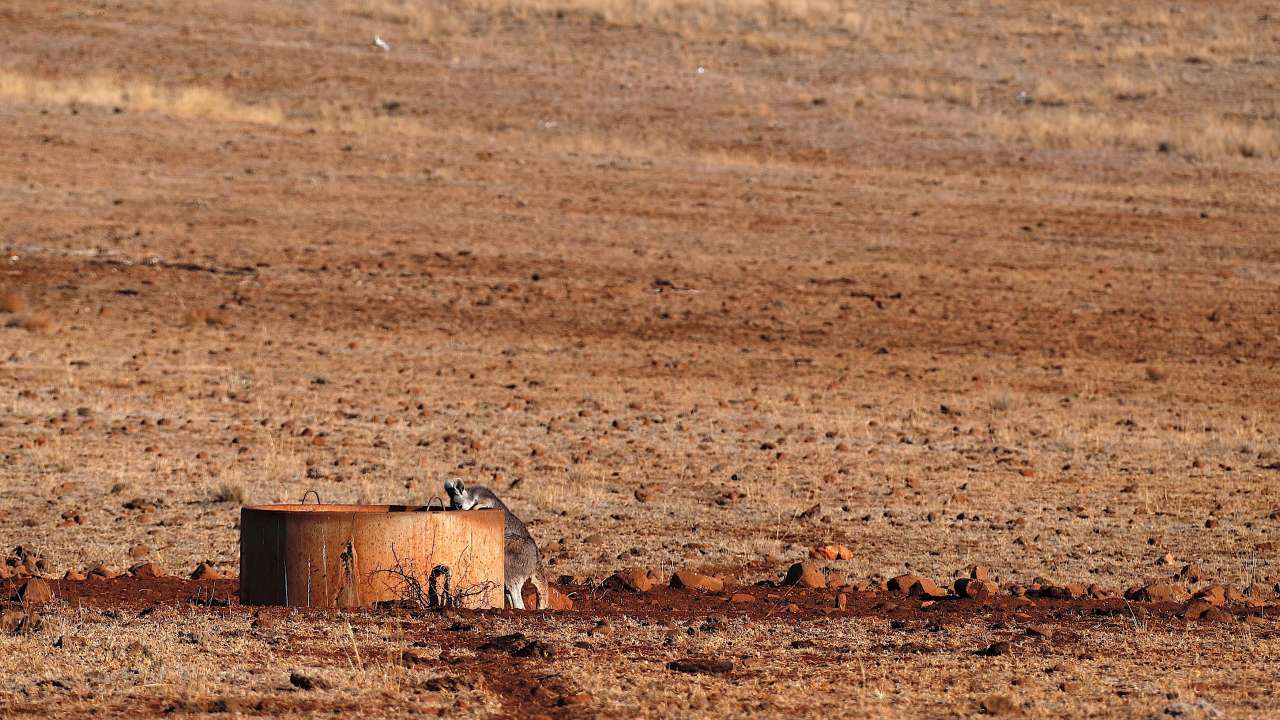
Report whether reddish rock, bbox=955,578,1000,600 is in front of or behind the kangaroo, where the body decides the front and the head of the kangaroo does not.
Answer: behind

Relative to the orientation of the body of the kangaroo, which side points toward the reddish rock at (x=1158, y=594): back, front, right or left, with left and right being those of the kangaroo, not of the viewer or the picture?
back

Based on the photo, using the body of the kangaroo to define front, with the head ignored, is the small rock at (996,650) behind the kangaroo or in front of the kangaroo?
behind

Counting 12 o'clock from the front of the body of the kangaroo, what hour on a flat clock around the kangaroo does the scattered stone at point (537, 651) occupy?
The scattered stone is roughly at 9 o'clock from the kangaroo.

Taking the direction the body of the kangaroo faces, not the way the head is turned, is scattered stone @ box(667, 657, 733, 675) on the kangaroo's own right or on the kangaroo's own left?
on the kangaroo's own left

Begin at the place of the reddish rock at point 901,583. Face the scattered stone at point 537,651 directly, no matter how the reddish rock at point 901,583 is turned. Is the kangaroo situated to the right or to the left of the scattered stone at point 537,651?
right

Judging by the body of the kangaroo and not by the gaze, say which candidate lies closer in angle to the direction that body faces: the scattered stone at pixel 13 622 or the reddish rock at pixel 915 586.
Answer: the scattered stone

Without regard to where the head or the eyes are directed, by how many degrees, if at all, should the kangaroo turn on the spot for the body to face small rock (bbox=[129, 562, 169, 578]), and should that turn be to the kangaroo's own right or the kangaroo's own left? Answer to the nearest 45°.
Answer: approximately 45° to the kangaroo's own right

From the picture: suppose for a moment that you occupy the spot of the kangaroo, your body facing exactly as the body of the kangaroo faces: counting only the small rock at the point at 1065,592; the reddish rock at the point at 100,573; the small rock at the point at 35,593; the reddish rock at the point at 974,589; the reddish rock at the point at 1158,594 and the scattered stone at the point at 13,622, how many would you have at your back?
3

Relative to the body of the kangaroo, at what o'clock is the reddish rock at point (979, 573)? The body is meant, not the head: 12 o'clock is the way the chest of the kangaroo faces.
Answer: The reddish rock is roughly at 5 o'clock from the kangaroo.

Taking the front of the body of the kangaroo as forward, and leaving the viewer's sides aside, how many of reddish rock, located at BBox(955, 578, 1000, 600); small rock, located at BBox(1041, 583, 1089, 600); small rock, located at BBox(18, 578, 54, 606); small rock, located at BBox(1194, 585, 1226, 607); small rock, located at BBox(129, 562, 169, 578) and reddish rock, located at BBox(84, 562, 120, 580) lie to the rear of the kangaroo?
3

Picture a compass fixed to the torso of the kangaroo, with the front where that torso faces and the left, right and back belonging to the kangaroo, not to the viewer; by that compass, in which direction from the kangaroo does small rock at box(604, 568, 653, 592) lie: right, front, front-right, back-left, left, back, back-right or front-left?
back-right

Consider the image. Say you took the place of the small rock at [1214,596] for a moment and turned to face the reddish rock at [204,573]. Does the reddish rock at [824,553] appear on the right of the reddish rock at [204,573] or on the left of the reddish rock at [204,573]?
right

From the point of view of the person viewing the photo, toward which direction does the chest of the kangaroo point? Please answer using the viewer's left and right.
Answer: facing to the left of the viewer
